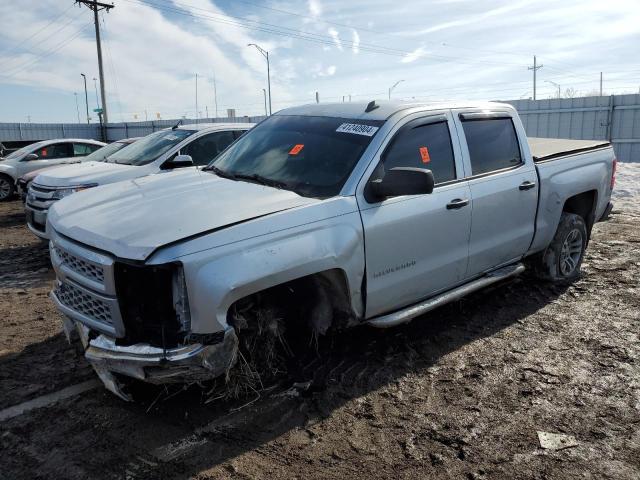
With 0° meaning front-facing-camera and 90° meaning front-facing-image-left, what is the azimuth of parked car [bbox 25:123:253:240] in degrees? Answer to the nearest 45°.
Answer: approximately 45°

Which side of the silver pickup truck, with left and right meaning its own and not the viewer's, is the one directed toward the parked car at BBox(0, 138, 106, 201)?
right

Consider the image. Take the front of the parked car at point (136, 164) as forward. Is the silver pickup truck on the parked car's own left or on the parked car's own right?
on the parked car's own left

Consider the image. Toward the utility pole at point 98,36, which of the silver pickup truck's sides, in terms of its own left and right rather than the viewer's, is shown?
right

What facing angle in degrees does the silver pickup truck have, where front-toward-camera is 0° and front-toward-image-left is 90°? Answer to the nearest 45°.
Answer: approximately 45°

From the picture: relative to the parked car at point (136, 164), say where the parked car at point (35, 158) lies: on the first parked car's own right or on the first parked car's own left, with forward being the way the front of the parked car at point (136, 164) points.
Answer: on the first parked car's own right
